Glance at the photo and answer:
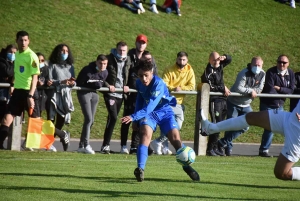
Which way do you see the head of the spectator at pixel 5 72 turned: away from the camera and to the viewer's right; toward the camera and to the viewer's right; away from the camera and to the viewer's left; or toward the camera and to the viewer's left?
toward the camera and to the viewer's right

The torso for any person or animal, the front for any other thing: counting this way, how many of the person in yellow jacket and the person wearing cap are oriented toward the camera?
2

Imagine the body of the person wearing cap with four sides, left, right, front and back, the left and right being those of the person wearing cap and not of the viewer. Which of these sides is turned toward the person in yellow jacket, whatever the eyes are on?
left

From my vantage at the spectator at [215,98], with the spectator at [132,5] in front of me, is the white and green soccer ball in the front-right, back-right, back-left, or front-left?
back-left

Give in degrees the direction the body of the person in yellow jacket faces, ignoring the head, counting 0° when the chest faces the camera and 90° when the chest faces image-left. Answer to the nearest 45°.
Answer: approximately 0°

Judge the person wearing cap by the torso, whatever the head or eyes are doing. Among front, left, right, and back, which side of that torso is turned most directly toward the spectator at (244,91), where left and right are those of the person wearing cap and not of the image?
left

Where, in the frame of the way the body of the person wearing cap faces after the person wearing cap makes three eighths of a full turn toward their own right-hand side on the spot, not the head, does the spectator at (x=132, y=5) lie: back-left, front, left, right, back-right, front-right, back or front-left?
front-right

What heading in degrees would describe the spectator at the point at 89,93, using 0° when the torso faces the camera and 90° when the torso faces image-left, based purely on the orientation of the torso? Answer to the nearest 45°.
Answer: approximately 315°
